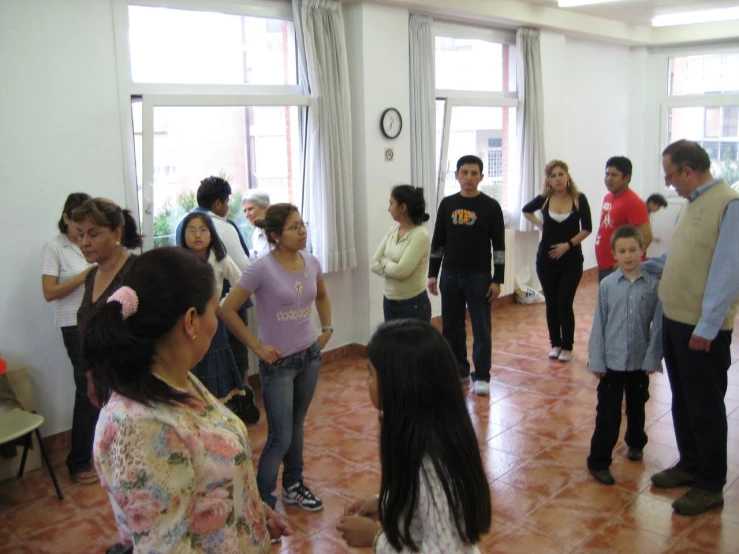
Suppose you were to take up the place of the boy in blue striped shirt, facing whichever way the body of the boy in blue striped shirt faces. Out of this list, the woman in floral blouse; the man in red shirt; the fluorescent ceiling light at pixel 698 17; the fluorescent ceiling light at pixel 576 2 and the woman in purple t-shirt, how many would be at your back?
3

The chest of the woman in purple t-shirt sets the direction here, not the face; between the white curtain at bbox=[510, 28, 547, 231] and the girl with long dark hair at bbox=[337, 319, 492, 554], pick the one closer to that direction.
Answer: the girl with long dark hair

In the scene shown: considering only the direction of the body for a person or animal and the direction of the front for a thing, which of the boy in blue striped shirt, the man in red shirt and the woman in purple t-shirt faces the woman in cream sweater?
the man in red shirt

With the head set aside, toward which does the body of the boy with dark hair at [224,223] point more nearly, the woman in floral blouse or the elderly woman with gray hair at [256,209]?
the elderly woman with gray hair

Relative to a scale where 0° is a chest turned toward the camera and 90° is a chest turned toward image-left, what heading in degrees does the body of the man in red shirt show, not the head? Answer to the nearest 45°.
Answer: approximately 45°

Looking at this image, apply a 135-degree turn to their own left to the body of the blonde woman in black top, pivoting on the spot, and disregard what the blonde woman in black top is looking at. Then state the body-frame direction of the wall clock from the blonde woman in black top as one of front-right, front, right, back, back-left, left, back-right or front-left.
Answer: back-left

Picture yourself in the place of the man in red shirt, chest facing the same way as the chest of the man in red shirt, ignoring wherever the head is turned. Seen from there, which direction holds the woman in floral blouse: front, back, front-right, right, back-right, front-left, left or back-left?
front-left

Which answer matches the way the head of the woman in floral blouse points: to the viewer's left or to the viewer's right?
to the viewer's right

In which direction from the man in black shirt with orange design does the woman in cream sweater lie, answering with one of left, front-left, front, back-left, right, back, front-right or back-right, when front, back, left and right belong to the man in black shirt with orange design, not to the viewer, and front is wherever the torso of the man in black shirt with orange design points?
front-right

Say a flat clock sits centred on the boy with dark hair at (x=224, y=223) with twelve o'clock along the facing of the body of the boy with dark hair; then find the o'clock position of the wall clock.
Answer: The wall clock is roughly at 12 o'clock from the boy with dark hair.

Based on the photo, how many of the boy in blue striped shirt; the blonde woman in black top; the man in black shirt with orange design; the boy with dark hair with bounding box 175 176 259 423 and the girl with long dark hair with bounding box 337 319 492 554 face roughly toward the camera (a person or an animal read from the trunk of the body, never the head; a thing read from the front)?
3

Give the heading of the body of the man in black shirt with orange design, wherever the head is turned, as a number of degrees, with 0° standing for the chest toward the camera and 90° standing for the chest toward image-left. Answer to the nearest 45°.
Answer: approximately 0°

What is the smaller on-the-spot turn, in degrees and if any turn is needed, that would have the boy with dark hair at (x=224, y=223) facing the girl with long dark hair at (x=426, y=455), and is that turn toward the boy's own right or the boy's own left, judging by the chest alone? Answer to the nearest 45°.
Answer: approximately 135° to the boy's own right

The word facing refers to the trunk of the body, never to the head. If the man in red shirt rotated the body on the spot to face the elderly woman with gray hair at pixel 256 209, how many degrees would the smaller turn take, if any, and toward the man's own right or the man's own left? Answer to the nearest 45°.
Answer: approximately 45° to the man's own right

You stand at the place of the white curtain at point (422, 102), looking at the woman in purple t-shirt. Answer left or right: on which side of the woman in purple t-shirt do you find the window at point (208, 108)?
right
